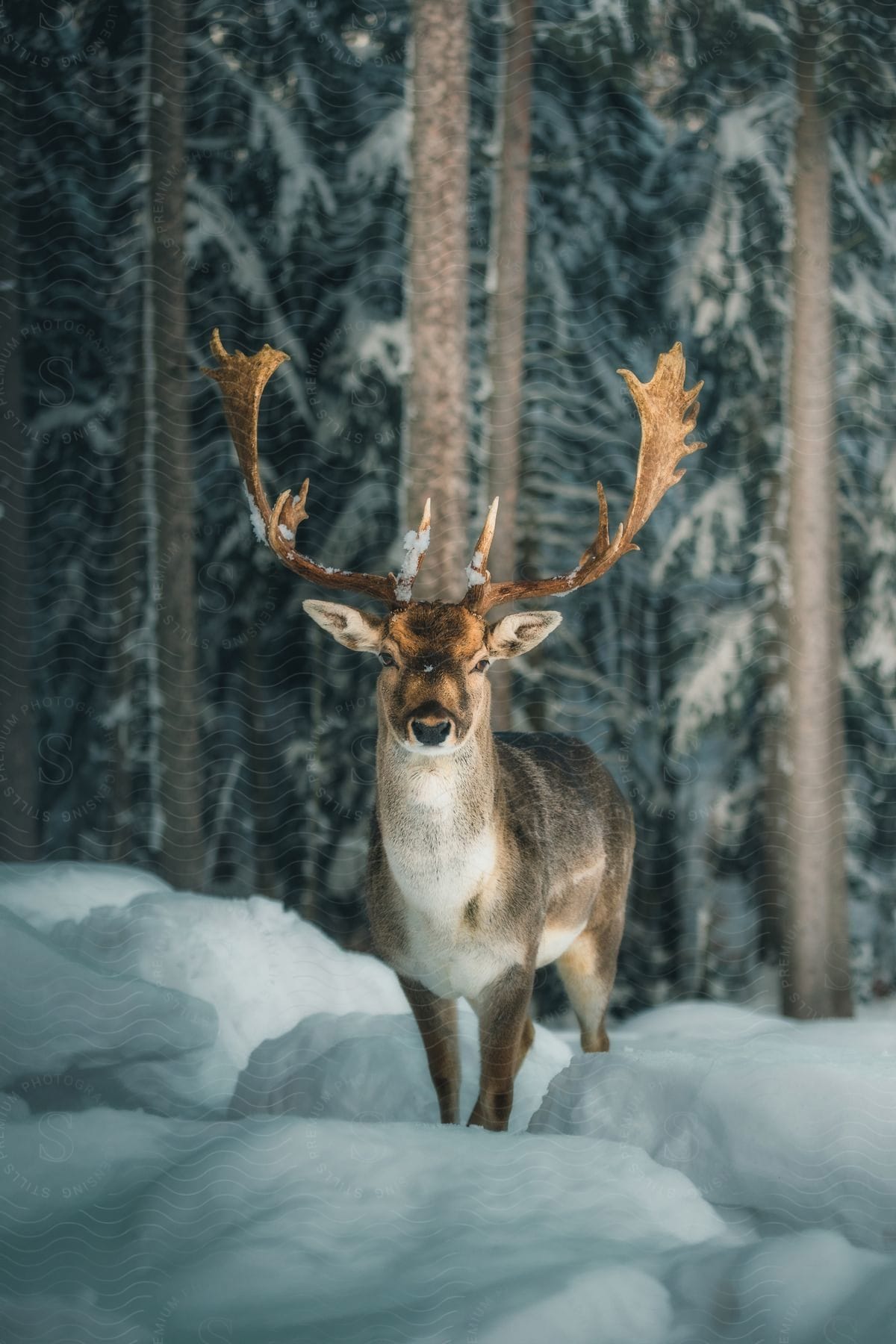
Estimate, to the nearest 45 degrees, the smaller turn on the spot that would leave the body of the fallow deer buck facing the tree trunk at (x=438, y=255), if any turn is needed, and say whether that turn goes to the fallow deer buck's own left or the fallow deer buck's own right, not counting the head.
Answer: approximately 135° to the fallow deer buck's own right

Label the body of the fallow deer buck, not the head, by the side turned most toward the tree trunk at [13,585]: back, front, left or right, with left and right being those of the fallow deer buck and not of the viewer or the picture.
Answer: right

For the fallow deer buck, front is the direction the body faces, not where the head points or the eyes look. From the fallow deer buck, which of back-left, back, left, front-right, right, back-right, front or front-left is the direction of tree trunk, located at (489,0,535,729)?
back-right

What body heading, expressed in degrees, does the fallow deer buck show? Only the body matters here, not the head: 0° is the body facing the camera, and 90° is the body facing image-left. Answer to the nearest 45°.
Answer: approximately 45°

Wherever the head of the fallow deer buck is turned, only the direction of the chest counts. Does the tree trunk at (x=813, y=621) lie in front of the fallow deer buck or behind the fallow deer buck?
behind

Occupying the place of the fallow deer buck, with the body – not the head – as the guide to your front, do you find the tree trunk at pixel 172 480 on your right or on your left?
on your right
